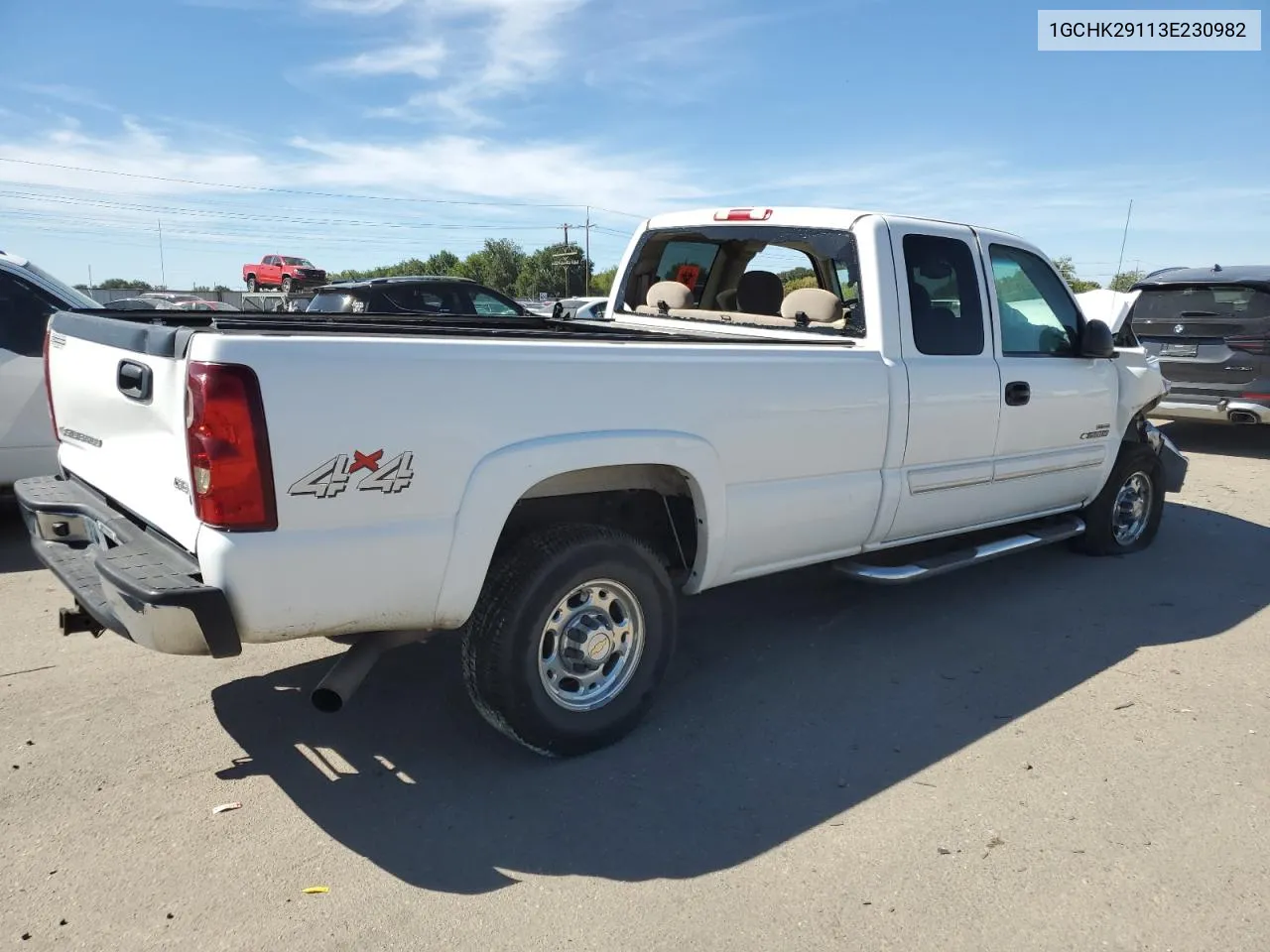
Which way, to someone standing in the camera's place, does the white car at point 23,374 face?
facing to the right of the viewer

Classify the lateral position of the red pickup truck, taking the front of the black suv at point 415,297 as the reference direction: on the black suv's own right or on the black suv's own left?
on the black suv's own left

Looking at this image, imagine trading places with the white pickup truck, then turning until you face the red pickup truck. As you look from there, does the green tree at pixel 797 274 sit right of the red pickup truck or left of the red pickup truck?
right

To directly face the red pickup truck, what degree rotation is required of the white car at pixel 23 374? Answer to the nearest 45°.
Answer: approximately 90° to its left

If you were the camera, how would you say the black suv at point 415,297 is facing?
facing away from the viewer and to the right of the viewer

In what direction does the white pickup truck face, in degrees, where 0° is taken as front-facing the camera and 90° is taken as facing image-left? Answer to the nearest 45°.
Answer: approximately 225°
